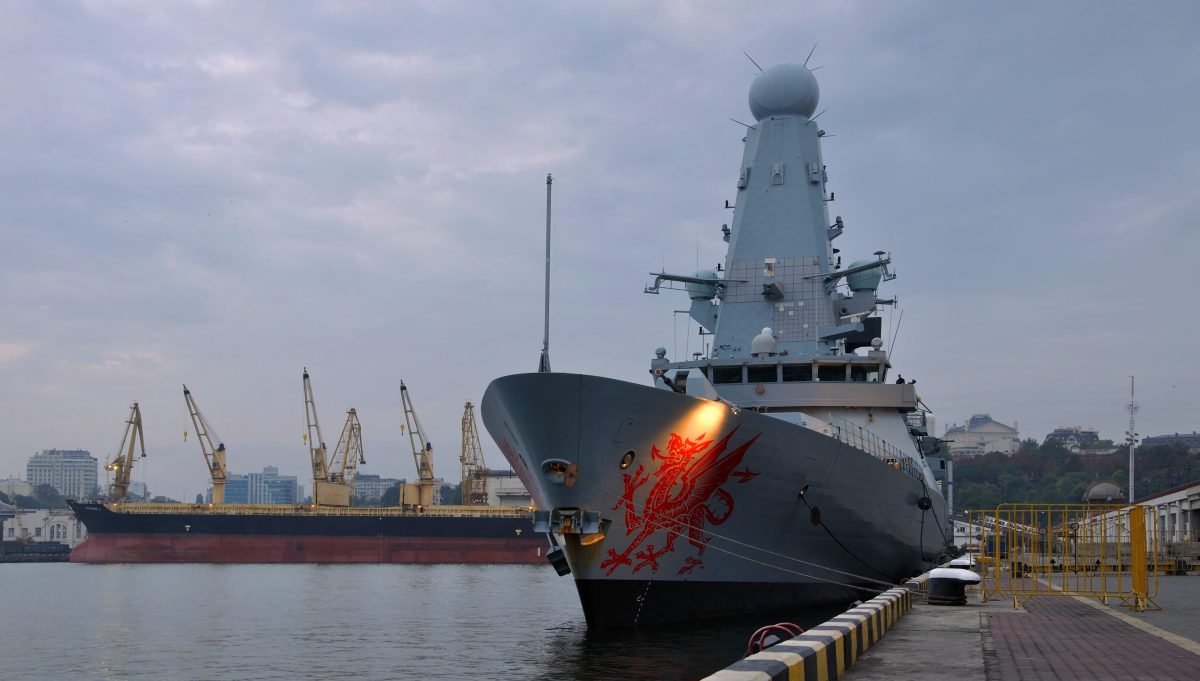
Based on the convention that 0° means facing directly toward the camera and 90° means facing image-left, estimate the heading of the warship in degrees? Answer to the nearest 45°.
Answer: approximately 45°

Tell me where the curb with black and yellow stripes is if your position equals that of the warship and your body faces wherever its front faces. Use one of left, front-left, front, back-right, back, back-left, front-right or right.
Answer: front-left
